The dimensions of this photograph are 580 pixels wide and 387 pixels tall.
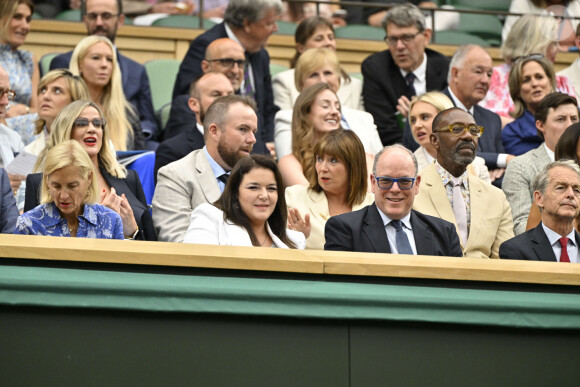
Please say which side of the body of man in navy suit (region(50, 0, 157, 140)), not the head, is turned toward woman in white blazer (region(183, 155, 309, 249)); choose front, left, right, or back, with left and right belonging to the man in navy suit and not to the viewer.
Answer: front

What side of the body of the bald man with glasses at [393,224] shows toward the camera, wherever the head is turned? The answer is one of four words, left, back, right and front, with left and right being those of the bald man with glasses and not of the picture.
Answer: front

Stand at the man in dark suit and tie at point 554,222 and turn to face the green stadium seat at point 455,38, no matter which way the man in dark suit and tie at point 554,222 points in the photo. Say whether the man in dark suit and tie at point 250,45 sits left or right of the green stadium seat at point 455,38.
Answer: left

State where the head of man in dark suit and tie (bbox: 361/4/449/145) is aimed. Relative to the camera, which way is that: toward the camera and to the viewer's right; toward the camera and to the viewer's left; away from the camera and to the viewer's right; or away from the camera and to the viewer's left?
toward the camera and to the viewer's left

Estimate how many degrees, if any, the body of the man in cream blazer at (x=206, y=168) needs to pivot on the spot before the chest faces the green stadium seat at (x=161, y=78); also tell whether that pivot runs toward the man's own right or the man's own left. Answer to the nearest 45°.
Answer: approximately 135° to the man's own left

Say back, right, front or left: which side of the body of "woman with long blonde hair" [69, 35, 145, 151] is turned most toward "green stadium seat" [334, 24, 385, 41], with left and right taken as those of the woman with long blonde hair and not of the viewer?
left

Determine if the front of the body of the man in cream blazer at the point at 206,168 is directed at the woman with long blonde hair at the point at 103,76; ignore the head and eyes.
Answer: no

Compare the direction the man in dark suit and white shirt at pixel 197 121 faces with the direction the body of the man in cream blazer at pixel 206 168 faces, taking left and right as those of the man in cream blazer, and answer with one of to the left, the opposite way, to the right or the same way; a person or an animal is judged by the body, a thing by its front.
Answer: the same way

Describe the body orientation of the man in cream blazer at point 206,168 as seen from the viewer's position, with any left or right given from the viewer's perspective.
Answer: facing the viewer and to the right of the viewer

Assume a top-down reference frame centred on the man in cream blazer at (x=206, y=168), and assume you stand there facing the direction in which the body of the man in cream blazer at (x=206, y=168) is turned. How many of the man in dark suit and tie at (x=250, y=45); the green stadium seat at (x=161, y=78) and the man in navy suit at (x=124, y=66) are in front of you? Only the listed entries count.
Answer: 0

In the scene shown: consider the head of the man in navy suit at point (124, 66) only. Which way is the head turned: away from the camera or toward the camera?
toward the camera

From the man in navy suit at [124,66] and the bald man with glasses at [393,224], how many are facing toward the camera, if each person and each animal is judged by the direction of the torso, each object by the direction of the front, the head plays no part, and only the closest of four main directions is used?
2

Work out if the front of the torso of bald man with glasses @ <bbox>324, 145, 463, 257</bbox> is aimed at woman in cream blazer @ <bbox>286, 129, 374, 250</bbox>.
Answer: no

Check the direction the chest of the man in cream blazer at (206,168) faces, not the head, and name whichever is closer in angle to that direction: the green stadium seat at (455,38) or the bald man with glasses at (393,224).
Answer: the bald man with glasses

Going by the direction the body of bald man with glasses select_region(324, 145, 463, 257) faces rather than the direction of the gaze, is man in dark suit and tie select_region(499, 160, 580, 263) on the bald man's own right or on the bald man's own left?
on the bald man's own left

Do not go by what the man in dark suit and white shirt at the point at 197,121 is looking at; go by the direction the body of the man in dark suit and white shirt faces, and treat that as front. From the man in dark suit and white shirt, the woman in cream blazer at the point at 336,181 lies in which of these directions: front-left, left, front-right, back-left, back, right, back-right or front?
front

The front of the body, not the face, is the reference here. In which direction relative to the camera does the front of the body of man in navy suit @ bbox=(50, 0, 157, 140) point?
toward the camera
